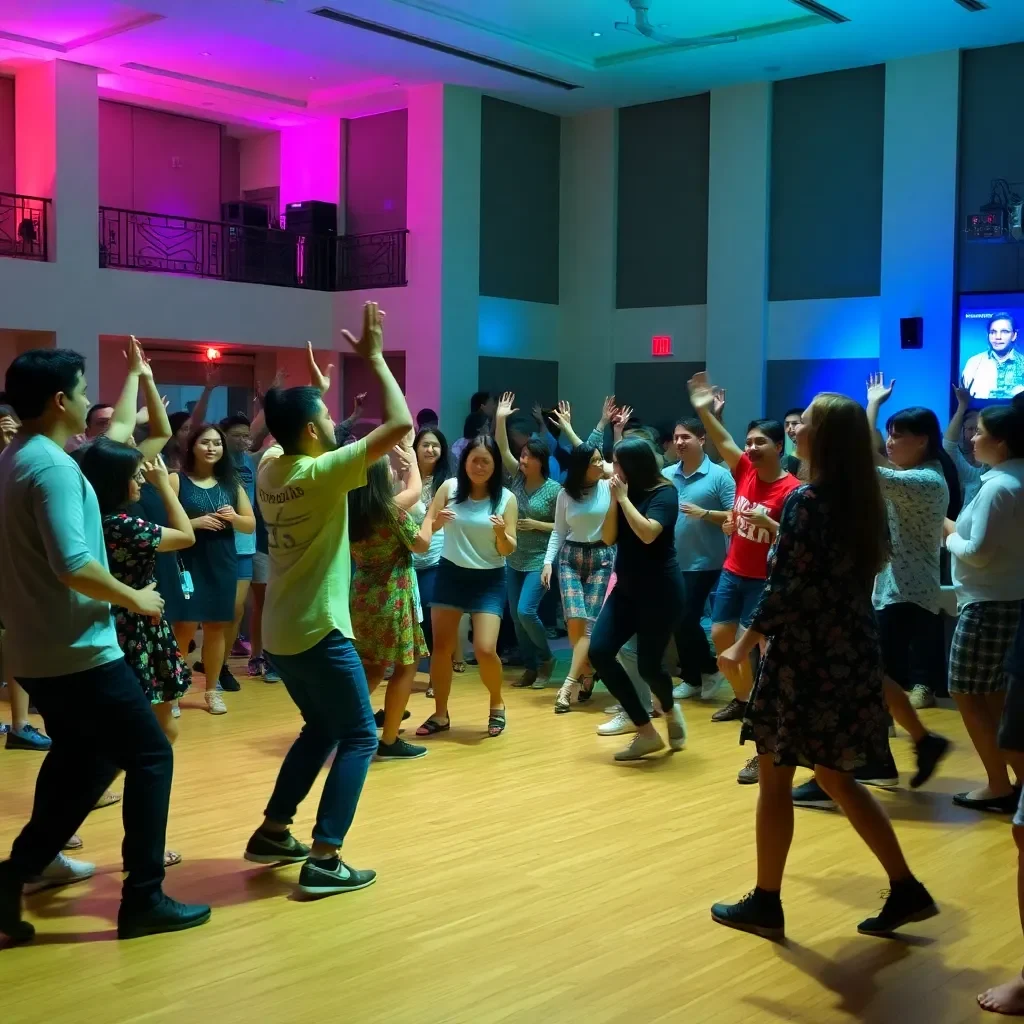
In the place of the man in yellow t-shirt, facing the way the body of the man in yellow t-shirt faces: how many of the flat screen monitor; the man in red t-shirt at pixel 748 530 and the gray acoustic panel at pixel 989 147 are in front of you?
3

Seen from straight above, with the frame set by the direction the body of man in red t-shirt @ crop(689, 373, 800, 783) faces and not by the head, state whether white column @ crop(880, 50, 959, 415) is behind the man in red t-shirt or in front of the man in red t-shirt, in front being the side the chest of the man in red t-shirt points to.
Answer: behind

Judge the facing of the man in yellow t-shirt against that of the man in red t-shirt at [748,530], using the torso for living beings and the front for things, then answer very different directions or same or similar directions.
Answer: very different directions

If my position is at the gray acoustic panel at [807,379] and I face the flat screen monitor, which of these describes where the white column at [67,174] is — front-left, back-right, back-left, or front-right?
back-right

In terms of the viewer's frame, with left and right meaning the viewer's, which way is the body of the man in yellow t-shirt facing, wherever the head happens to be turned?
facing away from the viewer and to the right of the viewer

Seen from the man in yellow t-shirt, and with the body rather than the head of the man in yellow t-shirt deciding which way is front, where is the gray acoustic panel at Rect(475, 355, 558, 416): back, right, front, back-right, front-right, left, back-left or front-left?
front-left

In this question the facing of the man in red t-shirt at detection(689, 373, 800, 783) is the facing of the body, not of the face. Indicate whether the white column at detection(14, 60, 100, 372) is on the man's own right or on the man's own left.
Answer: on the man's own right

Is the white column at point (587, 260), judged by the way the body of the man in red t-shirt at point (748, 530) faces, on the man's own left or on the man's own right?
on the man's own right

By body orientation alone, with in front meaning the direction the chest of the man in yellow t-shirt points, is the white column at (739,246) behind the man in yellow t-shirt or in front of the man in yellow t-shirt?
in front

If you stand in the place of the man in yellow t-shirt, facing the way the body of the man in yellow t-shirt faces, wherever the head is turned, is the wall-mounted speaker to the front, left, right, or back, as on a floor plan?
front

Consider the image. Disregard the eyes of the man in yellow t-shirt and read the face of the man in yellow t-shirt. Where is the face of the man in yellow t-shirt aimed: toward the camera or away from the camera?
away from the camera

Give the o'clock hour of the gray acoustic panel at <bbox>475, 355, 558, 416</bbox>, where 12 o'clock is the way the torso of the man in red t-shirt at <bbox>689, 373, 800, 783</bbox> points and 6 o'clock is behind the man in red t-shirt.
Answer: The gray acoustic panel is roughly at 4 o'clock from the man in red t-shirt.
